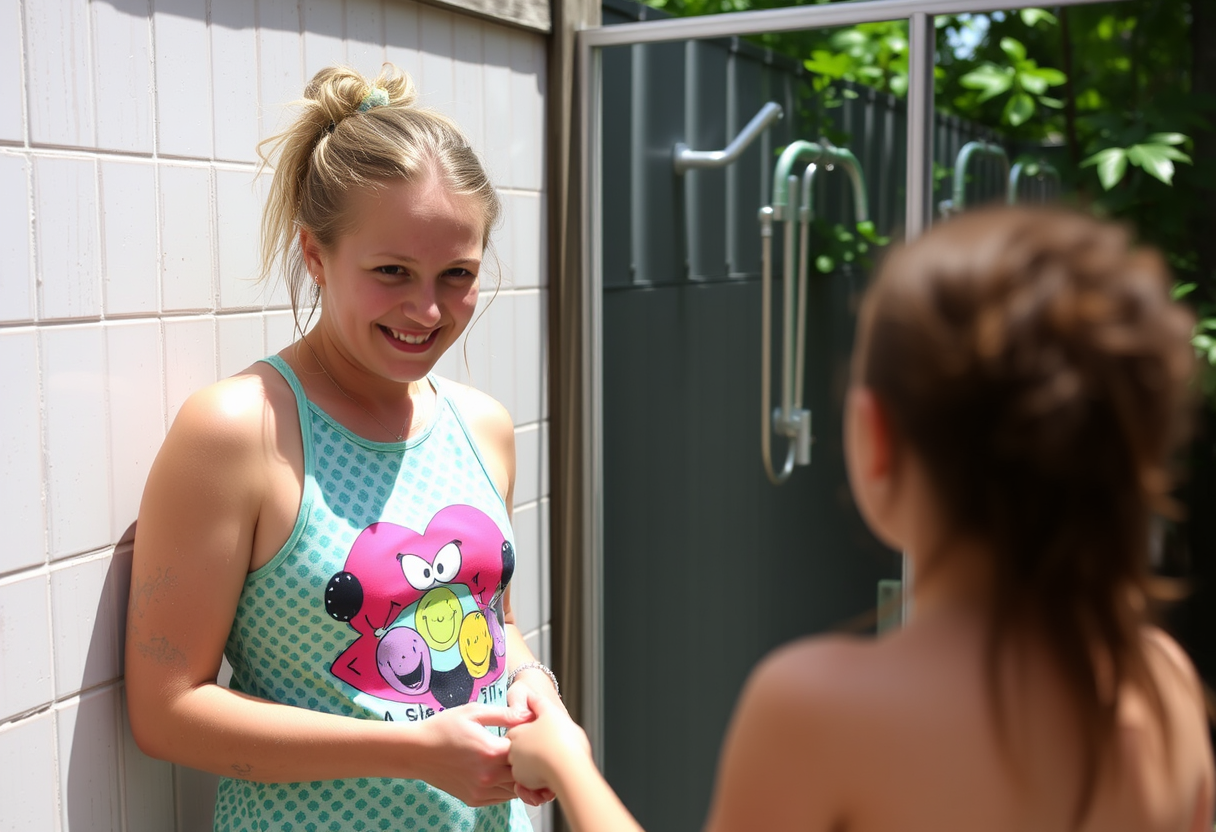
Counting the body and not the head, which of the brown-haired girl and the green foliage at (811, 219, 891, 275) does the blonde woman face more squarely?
the brown-haired girl

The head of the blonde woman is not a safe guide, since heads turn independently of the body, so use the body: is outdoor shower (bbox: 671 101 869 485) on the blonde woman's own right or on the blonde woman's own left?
on the blonde woman's own left

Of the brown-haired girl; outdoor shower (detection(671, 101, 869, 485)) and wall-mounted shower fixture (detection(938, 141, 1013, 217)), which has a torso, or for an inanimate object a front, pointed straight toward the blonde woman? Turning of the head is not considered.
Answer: the brown-haired girl

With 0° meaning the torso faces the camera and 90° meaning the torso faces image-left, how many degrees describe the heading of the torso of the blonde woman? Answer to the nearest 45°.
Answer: approximately 315°

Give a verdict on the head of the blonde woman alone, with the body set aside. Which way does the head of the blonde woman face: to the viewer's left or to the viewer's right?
to the viewer's right

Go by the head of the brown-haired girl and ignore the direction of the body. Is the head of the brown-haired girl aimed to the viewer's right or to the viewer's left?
to the viewer's left
